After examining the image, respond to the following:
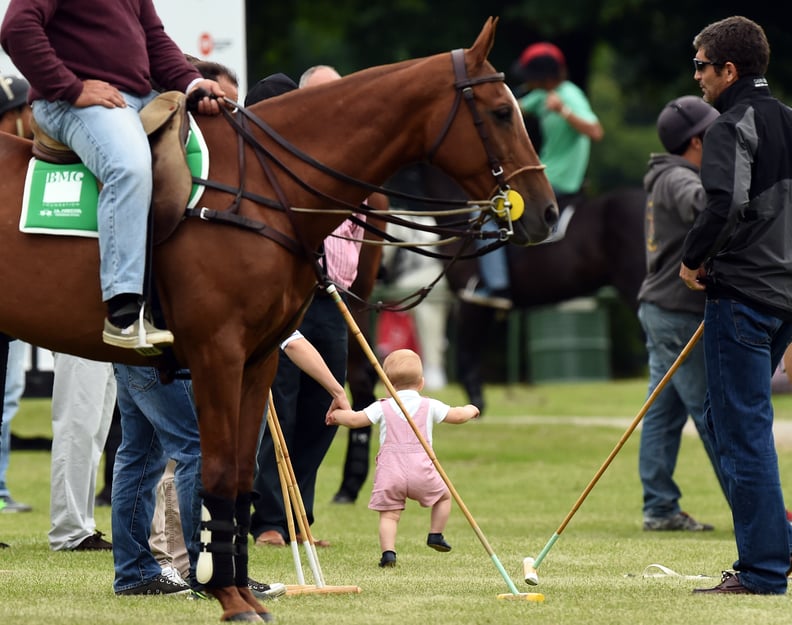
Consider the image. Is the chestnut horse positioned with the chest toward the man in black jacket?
yes

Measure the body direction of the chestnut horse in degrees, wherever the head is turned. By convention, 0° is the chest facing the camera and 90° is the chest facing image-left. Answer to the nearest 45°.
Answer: approximately 270°

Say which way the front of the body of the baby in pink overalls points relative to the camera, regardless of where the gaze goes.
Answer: away from the camera

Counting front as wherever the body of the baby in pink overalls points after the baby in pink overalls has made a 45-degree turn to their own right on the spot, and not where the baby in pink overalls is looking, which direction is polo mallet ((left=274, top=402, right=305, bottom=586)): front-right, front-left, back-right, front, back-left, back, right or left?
back

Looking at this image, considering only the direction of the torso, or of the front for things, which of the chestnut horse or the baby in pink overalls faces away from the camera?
the baby in pink overalls

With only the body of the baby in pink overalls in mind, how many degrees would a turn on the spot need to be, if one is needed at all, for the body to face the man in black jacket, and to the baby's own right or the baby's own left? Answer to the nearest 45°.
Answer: approximately 135° to the baby's own right

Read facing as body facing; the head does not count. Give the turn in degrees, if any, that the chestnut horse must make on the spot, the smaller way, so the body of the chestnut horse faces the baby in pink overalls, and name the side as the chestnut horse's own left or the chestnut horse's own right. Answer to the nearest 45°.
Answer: approximately 45° to the chestnut horse's own left

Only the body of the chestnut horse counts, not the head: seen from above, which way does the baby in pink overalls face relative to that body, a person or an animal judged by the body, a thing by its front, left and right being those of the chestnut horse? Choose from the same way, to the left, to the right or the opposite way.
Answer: to the left

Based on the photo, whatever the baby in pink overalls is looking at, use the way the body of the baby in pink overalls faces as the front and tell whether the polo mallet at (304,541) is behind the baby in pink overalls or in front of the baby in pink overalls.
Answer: behind

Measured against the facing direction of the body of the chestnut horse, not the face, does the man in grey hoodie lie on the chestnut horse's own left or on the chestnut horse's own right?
on the chestnut horse's own left

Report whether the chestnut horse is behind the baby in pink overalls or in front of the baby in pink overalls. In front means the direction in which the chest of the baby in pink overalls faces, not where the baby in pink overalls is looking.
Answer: behind

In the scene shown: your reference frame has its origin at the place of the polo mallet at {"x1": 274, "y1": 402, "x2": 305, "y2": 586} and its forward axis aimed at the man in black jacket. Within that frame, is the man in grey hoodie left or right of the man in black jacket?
left

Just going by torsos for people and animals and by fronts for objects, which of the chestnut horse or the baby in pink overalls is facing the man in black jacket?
the chestnut horse

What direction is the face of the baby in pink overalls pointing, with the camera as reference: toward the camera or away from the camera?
away from the camera

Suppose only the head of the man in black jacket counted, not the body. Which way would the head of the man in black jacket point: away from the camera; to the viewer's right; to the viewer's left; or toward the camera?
to the viewer's left

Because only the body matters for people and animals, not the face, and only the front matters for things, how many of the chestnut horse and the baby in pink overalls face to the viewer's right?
1
